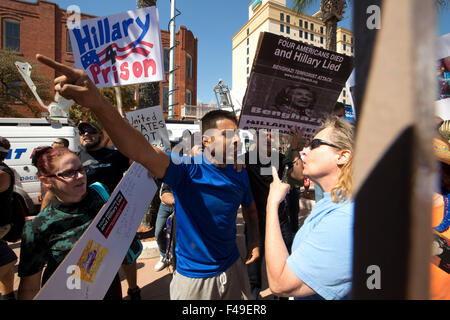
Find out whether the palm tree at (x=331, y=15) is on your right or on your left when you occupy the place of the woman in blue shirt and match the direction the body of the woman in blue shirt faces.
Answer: on your right

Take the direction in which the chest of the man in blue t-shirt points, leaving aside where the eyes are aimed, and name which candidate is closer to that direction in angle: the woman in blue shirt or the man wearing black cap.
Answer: the woman in blue shirt

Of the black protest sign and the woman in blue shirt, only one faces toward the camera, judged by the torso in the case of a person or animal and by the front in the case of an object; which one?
the black protest sign

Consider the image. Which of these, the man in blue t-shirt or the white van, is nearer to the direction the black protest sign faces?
the man in blue t-shirt

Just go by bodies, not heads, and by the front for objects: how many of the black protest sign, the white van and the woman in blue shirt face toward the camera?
1

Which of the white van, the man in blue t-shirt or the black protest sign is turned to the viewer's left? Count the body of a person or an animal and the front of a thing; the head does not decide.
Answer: the white van

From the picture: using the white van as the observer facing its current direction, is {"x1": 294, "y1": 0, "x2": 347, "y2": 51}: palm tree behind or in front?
behind

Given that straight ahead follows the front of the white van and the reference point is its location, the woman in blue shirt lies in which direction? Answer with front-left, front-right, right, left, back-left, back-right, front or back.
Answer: left

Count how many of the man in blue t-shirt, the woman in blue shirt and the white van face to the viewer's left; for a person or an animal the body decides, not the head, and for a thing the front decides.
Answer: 2

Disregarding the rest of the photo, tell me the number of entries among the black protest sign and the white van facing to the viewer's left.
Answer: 1

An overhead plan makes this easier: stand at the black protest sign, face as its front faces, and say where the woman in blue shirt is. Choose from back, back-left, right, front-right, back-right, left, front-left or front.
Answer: front

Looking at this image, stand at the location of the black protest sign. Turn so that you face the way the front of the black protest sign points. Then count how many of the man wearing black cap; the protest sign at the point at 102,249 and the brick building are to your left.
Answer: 0

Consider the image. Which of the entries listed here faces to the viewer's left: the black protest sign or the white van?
the white van

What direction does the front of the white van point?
to the viewer's left

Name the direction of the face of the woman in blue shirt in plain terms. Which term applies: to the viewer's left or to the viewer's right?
to the viewer's left

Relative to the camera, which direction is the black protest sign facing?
toward the camera

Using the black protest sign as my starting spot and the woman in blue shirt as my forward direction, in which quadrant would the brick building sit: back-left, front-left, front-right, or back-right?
back-right

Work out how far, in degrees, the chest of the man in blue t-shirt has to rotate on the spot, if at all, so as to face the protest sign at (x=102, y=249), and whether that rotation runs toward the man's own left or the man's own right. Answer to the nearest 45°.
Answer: approximately 135° to the man's own right

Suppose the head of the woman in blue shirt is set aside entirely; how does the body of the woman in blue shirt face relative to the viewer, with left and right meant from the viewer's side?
facing to the left of the viewer

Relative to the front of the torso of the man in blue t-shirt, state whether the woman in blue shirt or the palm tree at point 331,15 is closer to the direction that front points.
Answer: the woman in blue shirt
